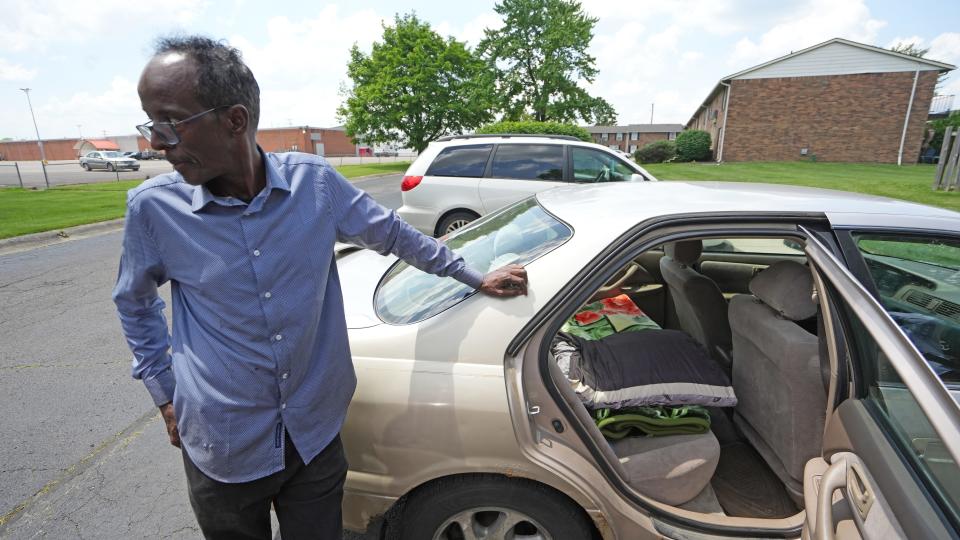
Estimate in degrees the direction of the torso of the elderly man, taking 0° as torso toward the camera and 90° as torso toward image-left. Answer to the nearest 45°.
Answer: approximately 0°

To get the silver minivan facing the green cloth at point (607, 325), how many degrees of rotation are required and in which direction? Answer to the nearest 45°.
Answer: approximately 90° to its right

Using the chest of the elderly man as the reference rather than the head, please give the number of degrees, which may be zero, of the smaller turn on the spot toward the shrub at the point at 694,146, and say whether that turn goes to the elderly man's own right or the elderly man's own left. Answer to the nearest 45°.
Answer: approximately 135° to the elderly man's own left

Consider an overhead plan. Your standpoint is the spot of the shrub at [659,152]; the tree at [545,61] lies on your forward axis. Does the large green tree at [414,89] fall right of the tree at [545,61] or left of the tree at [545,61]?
left

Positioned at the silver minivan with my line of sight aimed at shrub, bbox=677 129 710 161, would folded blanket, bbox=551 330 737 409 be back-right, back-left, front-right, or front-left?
back-right

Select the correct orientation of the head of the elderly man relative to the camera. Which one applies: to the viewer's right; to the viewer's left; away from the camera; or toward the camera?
to the viewer's left

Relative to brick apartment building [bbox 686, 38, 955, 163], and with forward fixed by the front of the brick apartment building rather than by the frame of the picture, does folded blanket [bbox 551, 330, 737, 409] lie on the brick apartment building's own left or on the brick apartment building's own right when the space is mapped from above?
on the brick apartment building's own left

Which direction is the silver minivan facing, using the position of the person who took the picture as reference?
facing to the right of the viewer

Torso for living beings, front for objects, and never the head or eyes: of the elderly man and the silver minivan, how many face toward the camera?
1

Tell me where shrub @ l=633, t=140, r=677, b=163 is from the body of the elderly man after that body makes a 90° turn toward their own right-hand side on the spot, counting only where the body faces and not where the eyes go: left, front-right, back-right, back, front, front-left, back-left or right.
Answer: back-right

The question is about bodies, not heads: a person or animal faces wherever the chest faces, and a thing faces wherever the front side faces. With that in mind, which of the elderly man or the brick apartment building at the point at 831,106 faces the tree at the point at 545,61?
the brick apartment building

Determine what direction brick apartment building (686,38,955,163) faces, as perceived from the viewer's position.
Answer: facing to the left of the viewer
